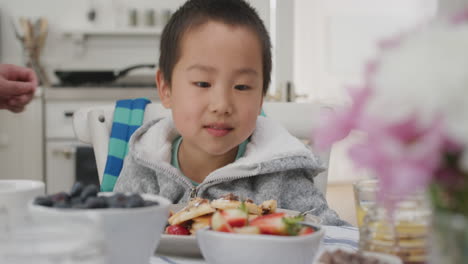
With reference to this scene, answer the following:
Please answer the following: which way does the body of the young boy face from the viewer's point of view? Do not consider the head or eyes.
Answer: toward the camera

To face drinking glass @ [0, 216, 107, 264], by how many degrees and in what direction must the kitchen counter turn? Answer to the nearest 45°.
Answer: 0° — it already faces it

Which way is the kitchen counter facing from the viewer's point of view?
toward the camera

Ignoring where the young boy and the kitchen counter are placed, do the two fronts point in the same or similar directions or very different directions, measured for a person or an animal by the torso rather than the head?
same or similar directions

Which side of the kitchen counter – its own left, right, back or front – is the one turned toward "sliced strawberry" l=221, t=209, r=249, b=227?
front

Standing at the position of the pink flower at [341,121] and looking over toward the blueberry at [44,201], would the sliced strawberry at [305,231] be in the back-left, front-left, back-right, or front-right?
front-right

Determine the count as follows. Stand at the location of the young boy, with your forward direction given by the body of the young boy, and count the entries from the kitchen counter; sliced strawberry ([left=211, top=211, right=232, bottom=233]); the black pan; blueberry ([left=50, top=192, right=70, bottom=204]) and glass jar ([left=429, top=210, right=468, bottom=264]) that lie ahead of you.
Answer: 3

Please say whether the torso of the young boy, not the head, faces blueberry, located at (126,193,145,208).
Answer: yes

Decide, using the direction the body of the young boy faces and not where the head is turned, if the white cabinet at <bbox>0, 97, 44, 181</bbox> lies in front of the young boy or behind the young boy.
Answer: behind

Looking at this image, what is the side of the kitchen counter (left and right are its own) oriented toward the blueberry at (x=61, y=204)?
front

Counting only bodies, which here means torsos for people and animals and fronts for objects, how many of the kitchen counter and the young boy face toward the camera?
2

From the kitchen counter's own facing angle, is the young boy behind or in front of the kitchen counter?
in front

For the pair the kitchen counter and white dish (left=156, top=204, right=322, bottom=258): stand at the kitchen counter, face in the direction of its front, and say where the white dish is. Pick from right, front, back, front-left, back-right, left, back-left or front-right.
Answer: front

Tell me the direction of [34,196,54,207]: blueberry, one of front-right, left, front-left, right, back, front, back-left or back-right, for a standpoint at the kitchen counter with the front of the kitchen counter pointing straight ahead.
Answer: front

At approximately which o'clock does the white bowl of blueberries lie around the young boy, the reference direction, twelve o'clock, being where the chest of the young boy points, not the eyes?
The white bowl of blueberries is roughly at 12 o'clock from the young boy.

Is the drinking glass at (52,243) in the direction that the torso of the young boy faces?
yes
